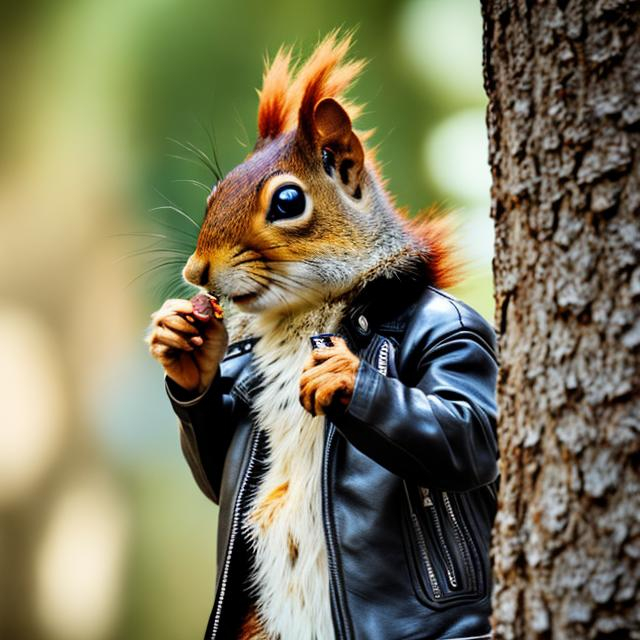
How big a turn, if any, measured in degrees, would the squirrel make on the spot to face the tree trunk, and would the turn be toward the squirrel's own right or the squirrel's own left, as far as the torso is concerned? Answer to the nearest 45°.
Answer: approximately 90° to the squirrel's own left

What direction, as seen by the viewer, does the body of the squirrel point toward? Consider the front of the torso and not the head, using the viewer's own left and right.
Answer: facing the viewer and to the left of the viewer
